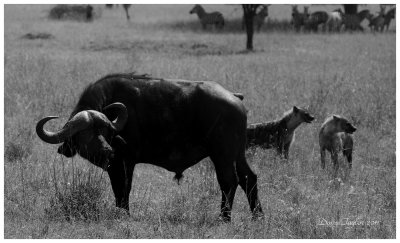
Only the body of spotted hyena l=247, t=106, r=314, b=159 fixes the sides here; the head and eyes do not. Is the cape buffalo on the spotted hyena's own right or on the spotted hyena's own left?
on the spotted hyena's own right

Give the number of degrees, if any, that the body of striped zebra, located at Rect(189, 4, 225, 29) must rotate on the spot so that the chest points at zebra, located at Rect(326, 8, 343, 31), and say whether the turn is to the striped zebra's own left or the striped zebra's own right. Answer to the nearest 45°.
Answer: approximately 180°

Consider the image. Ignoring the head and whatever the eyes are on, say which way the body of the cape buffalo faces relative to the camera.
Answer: to the viewer's left

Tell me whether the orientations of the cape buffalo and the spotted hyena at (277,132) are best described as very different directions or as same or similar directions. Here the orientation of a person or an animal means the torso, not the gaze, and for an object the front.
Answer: very different directions

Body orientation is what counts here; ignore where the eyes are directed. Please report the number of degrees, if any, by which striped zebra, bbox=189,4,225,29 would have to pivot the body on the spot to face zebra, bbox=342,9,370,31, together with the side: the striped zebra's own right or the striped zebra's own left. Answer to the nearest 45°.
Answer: approximately 180°

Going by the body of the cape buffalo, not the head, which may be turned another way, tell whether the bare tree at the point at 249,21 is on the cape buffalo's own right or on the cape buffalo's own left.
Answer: on the cape buffalo's own right

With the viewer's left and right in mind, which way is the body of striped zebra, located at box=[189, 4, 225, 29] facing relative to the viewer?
facing to the left of the viewer

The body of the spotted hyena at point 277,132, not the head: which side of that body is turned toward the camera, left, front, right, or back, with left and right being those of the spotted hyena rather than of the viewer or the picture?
right

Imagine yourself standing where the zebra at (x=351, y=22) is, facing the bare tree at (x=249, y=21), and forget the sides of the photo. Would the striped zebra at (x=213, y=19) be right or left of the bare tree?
right
